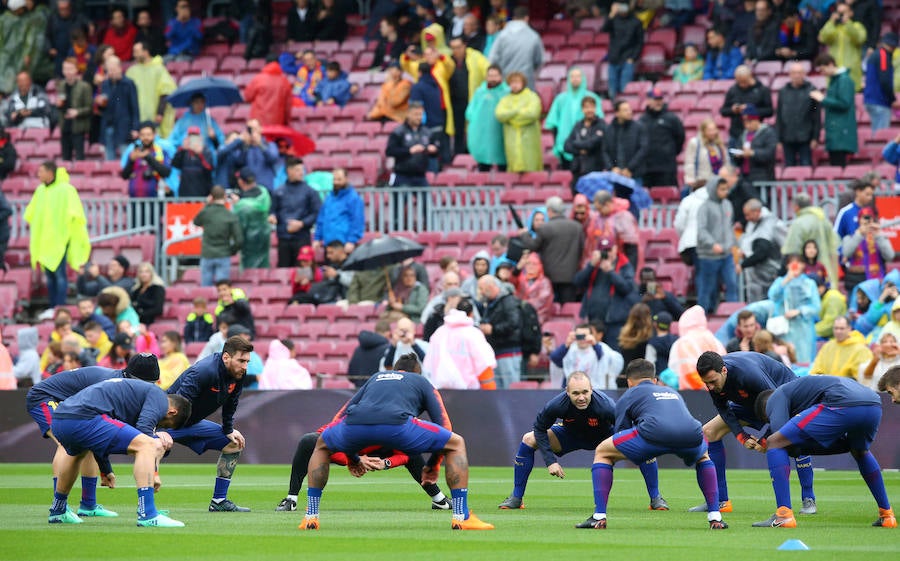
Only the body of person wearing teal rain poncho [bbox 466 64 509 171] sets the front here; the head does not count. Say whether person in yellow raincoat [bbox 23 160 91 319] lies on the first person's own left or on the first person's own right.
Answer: on the first person's own right

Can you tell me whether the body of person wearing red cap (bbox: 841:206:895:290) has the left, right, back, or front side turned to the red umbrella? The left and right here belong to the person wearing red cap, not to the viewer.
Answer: right

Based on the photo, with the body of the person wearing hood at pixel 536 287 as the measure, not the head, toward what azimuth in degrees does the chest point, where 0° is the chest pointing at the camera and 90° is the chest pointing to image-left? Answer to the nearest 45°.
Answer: approximately 45°

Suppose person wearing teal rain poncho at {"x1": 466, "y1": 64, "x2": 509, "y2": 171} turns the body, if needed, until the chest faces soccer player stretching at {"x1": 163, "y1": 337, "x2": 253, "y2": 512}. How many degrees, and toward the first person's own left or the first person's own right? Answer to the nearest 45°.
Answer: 0° — they already face them

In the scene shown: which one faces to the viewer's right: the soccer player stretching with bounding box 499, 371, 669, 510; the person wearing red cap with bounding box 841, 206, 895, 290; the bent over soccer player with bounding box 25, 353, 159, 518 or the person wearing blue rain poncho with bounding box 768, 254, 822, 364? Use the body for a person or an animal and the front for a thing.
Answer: the bent over soccer player

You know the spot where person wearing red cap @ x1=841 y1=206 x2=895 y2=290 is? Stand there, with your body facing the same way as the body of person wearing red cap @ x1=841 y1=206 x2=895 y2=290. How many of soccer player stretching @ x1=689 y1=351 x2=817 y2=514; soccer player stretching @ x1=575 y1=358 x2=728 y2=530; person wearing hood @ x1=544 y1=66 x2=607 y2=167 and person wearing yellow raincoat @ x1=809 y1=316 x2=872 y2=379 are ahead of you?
3

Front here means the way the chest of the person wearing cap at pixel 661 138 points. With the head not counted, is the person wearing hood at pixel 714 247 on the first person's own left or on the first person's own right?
on the first person's own left

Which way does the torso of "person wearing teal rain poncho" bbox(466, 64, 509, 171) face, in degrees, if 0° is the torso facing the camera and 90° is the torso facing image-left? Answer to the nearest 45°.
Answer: approximately 0°

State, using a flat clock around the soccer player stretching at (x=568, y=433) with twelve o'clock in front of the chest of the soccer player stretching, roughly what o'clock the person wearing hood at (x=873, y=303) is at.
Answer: The person wearing hood is roughly at 7 o'clock from the soccer player stretching.

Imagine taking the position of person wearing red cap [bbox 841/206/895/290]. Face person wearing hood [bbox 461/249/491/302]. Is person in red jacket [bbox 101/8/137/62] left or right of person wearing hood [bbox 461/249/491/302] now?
right

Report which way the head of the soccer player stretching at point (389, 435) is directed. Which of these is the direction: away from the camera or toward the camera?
away from the camera

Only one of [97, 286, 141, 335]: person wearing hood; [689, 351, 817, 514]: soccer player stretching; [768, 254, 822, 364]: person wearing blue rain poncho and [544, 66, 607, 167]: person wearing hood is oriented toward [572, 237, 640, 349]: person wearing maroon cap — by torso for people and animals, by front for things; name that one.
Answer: [544, 66, 607, 167]: person wearing hood
